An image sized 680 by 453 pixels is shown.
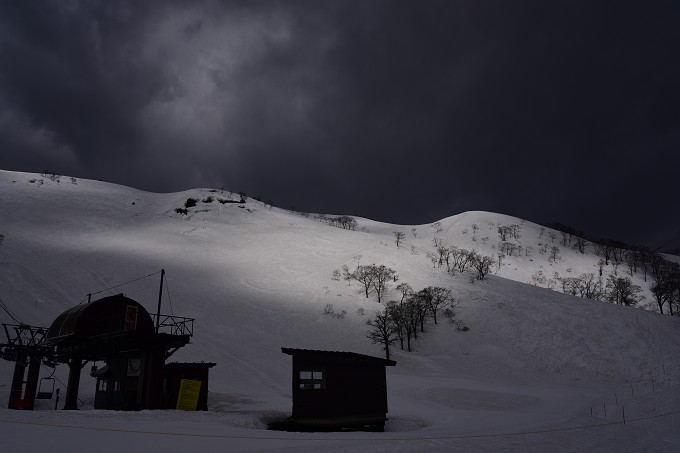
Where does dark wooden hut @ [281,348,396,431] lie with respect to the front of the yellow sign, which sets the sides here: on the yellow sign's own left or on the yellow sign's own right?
on the yellow sign's own left

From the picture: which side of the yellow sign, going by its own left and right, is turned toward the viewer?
front

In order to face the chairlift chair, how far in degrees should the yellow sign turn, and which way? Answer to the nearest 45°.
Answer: approximately 135° to its right
